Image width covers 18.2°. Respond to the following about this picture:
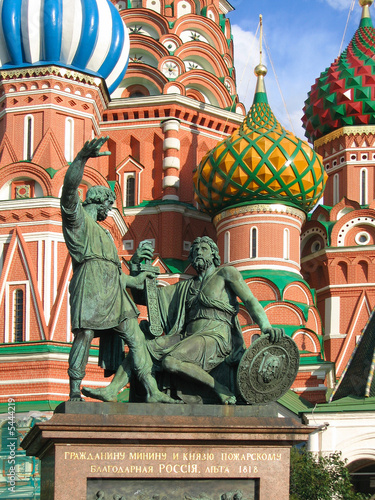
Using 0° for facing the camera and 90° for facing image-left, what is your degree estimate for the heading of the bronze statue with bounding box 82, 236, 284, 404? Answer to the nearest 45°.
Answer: approximately 45°

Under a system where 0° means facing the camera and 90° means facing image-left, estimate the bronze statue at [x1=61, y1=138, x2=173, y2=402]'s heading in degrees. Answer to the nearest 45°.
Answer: approximately 315°
